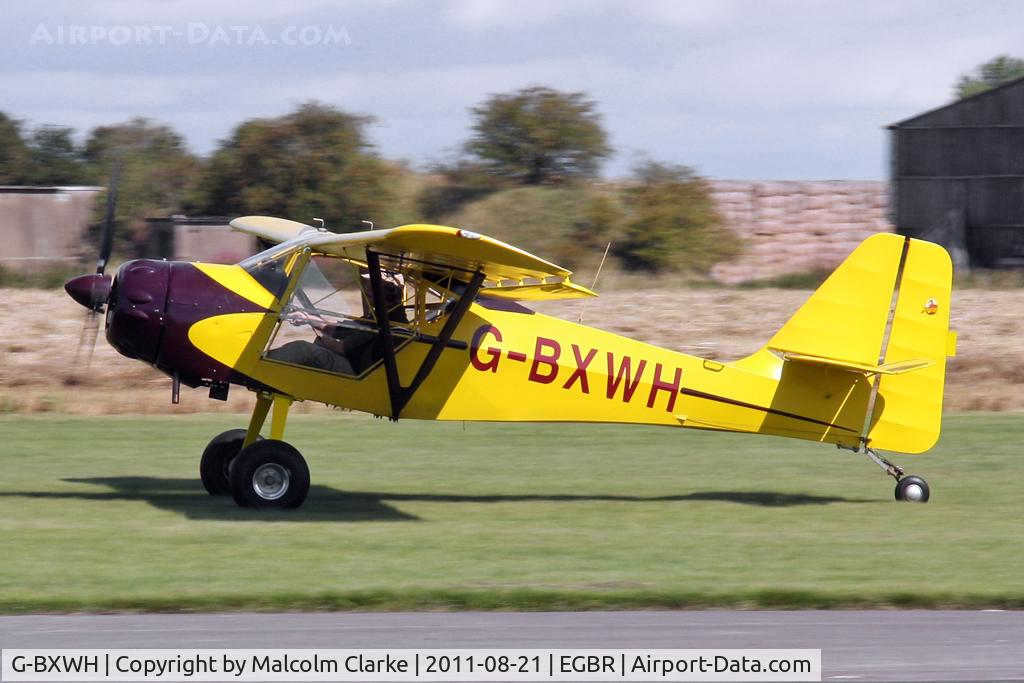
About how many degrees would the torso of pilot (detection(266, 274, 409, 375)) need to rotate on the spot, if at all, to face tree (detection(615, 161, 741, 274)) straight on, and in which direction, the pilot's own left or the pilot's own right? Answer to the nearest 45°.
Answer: approximately 90° to the pilot's own right

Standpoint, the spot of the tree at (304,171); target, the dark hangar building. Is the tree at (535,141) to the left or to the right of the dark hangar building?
left

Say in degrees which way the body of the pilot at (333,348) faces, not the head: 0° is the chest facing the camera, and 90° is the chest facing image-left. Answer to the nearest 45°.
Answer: approximately 90°

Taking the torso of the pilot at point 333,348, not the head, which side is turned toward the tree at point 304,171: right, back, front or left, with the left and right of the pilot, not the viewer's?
right

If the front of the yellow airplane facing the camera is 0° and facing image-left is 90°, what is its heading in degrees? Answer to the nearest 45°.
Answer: approximately 90°

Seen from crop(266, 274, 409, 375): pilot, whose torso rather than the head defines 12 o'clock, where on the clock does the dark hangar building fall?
The dark hangar building is roughly at 4 o'clock from the pilot.

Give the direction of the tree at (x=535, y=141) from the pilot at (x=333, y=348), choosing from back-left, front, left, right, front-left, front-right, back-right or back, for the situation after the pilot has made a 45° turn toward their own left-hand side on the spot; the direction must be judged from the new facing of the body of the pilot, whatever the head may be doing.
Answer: back-right

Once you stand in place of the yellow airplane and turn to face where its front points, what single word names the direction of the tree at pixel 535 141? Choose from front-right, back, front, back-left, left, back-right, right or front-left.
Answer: right

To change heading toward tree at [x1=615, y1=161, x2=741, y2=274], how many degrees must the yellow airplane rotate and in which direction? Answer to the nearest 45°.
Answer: approximately 90° to its right
